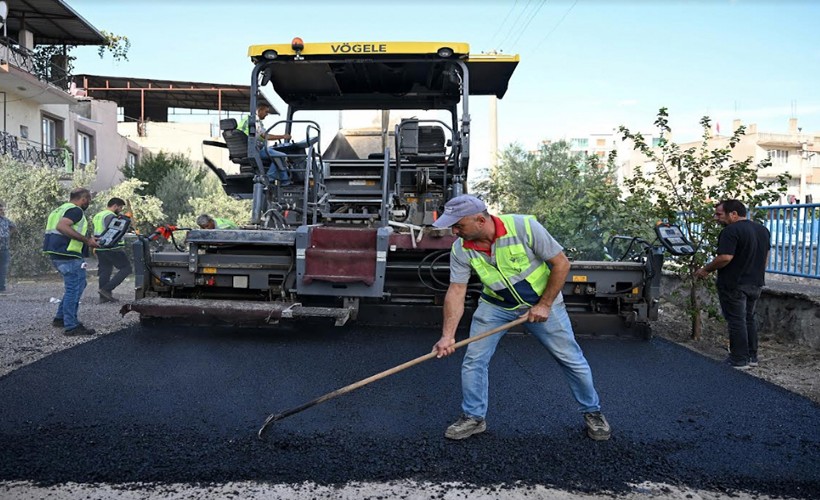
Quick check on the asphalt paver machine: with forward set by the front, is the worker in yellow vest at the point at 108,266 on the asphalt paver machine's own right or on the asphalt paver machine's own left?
on the asphalt paver machine's own left

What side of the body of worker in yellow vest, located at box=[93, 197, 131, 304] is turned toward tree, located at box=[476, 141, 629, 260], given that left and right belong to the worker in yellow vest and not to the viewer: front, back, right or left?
front

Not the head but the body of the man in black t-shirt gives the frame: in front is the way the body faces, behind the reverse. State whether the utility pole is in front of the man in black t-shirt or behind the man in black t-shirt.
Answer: in front

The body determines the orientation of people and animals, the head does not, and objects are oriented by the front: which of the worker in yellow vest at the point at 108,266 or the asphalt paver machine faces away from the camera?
the asphalt paver machine

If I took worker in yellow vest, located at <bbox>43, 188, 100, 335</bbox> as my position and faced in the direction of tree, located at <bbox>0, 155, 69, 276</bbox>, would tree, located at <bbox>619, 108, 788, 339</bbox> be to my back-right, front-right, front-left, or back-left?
back-right

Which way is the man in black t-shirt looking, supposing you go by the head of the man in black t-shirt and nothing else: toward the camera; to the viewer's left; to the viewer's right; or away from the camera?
to the viewer's left

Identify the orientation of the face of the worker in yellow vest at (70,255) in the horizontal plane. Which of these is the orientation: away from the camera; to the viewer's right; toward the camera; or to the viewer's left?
to the viewer's right

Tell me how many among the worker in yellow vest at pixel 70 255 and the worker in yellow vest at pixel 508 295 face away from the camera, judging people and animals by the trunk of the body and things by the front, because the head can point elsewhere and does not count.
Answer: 0

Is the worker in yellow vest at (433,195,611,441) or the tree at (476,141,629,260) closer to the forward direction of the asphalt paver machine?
the tree

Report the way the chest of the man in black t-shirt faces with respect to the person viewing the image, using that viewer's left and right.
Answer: facing away from the viewer and to the left of the viewer

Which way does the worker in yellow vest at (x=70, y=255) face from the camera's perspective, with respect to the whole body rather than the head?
to the viewer's right

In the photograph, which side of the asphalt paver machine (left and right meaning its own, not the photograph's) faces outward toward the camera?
back

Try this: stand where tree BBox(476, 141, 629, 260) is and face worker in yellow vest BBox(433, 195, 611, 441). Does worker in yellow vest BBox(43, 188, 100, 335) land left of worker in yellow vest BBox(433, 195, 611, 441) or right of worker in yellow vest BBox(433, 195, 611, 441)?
right
